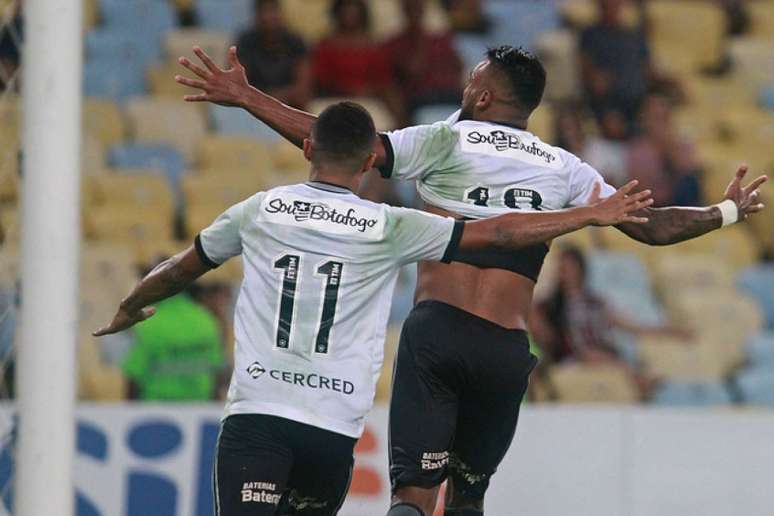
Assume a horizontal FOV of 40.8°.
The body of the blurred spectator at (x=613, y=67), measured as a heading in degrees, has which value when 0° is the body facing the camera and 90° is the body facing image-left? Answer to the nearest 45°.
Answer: approximately 0°

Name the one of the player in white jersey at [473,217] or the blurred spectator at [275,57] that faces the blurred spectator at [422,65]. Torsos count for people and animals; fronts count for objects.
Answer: the player in white jersey

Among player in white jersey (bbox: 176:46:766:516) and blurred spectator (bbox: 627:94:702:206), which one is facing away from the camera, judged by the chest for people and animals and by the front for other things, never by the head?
the player in white jersey

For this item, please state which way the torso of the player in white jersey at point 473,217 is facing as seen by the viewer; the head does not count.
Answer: away from the camera

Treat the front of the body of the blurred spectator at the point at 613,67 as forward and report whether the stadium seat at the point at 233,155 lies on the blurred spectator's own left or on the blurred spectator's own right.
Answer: on the blurred spectator's own right

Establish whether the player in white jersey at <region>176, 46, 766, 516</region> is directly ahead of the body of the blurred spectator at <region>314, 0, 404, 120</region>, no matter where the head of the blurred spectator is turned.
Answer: yes

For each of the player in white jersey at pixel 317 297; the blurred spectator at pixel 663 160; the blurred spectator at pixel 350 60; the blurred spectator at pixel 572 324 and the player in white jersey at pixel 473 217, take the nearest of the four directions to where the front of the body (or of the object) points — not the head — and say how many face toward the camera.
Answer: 3

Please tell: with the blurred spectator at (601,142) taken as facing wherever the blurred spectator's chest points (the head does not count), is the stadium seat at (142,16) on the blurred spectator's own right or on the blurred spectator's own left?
on the blurred spectator's own right

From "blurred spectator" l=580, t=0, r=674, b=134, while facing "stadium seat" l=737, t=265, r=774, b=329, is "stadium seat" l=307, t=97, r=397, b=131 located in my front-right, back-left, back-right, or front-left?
back-right

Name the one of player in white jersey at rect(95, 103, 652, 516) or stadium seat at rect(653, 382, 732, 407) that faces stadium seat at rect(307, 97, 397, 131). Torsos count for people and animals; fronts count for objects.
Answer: the player in white jersey

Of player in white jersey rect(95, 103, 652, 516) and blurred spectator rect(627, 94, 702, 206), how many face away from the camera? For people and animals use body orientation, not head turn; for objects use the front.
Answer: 1
